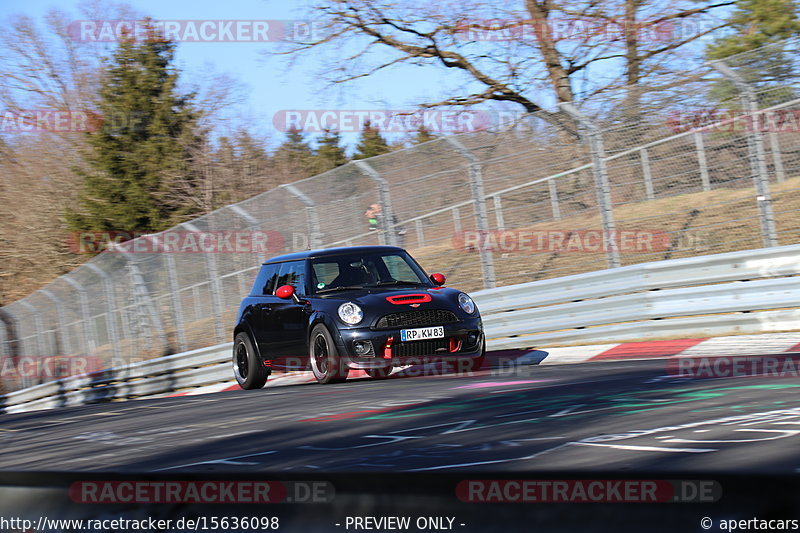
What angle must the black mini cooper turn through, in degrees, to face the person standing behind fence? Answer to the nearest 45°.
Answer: approximately 135° to its left

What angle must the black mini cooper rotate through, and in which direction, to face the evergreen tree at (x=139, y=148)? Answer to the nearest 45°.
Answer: approximately 135° to its left

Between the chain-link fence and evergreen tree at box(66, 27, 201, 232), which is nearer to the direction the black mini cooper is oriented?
the chain-link fence

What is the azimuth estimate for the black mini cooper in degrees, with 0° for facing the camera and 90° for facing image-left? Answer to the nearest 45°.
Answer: approximately 315°
